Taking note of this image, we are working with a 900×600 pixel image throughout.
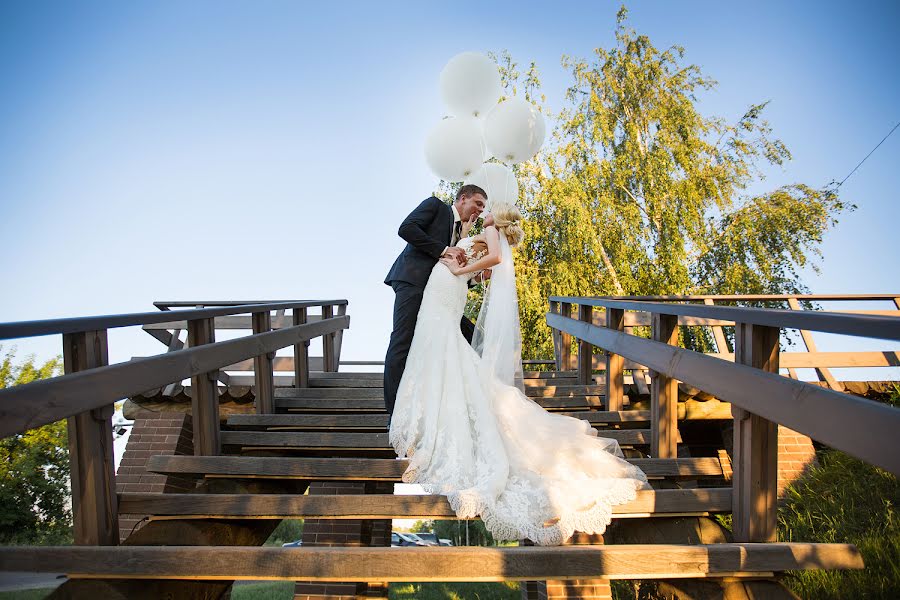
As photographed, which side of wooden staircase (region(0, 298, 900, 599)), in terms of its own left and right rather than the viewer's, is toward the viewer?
front

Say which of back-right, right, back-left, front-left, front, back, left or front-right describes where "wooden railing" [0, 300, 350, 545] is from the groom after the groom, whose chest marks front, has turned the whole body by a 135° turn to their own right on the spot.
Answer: front

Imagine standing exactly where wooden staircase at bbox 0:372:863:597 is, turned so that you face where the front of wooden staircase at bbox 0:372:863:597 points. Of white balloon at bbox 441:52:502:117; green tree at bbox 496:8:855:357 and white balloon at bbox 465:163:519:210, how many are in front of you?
0

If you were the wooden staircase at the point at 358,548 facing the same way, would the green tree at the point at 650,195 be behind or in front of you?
behind

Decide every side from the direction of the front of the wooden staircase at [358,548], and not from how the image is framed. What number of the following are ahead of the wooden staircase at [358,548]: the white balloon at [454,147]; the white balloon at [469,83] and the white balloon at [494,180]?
0

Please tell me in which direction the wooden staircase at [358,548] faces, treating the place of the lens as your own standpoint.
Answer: facing the viewer

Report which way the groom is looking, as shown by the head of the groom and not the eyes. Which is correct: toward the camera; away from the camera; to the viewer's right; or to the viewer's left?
to the viewer's right

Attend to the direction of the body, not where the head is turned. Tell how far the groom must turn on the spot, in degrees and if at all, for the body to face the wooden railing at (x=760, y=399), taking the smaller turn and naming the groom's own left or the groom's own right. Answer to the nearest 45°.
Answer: approximately 45° to the groom's own right

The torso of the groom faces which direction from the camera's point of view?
to the viewer's right

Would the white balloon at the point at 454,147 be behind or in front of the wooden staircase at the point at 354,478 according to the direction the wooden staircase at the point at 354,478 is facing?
behind
